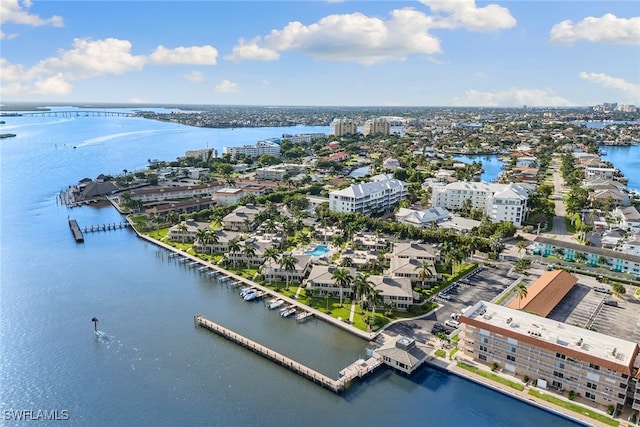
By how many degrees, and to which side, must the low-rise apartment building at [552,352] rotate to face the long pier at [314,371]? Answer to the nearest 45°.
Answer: approximately 45° to its right

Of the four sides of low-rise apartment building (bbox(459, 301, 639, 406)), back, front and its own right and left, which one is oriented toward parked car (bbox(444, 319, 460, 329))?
right

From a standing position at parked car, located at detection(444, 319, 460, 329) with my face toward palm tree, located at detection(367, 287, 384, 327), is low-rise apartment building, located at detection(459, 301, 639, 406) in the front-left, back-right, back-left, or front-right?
back-left

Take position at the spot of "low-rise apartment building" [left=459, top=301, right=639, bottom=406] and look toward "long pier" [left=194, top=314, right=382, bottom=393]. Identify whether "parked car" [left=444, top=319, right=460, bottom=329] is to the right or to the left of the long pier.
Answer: right

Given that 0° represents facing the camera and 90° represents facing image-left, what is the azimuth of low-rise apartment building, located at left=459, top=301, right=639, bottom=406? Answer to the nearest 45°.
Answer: approximately 45°

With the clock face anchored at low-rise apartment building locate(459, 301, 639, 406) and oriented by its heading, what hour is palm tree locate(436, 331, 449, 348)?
The palm tree is roughly at 2 o'clock from the low-rise apartment building.

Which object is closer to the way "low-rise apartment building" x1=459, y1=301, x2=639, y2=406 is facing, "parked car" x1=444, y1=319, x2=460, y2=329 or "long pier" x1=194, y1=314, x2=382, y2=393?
the long pier
